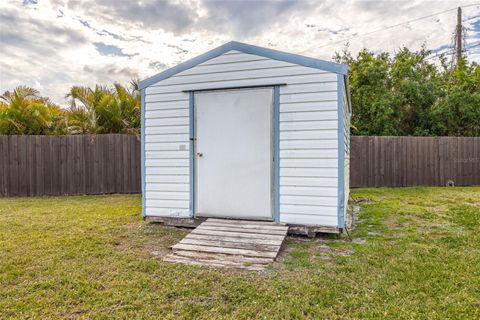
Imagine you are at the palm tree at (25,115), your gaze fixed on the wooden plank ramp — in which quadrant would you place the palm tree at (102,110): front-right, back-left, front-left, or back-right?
front-left

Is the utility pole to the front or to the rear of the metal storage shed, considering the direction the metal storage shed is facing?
to the rear

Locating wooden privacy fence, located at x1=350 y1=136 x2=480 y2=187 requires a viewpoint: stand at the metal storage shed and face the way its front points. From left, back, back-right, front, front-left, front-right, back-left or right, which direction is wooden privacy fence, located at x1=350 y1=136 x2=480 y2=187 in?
back-left

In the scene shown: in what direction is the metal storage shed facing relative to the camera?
toward the camera

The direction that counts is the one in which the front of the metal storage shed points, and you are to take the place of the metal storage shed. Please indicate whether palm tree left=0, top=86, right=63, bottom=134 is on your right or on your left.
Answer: on your right

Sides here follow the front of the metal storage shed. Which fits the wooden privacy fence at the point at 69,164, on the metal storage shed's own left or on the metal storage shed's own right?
on the metal storage shed's own right

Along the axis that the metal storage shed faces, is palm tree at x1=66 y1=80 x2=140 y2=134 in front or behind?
behind
